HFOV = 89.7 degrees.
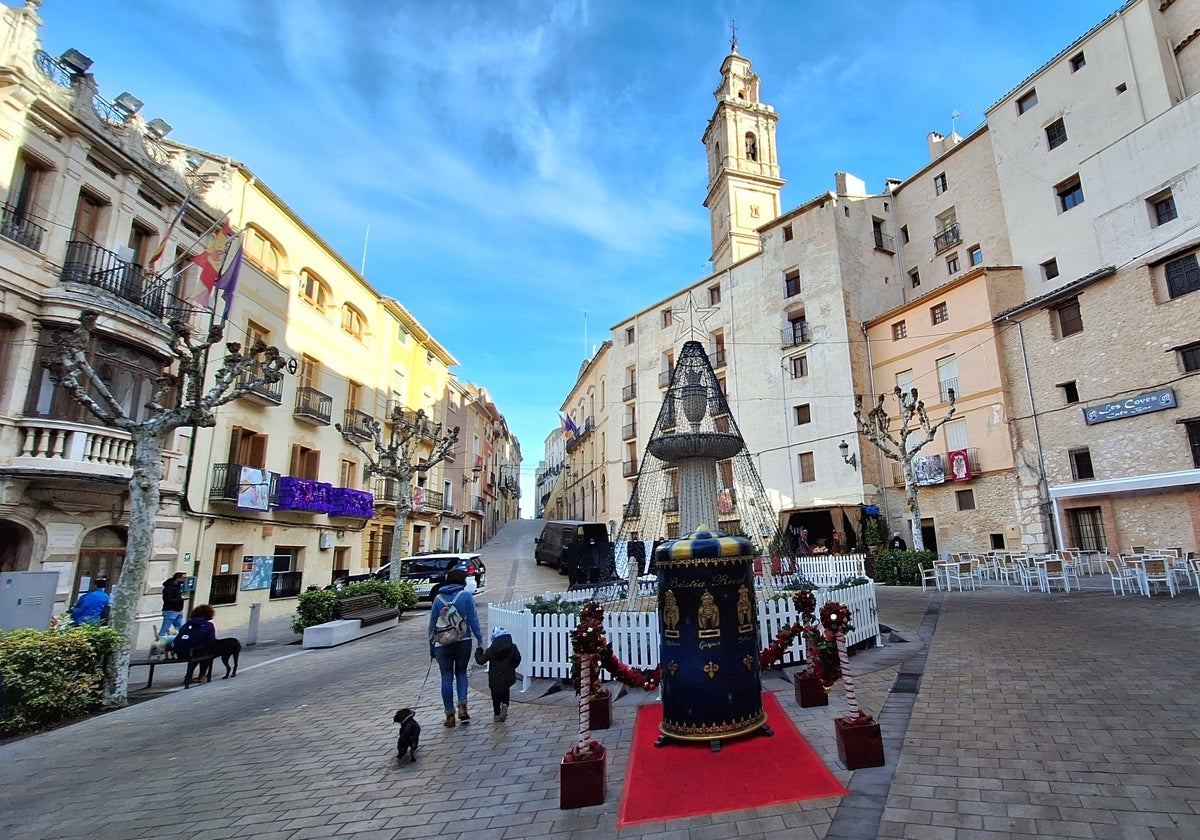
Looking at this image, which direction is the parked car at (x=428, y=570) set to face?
to the viewer's left

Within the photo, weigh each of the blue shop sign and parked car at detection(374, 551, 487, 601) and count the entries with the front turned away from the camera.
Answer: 0

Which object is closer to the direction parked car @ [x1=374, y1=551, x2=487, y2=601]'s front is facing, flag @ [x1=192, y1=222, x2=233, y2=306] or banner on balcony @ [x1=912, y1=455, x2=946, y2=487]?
the flag

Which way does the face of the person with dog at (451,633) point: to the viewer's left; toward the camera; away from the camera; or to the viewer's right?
away from the camera

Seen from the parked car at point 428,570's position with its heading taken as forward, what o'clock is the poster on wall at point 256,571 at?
The poster on wall is roughly at 11 o'clock from the parked car.

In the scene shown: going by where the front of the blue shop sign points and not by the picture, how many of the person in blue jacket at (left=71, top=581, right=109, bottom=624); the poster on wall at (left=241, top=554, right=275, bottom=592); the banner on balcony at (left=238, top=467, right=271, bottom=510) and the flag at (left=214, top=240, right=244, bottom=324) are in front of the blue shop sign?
4

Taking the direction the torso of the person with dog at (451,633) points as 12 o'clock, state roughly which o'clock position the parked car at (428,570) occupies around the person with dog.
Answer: The parked car is roughly at 12 o'clock from the person with dog.

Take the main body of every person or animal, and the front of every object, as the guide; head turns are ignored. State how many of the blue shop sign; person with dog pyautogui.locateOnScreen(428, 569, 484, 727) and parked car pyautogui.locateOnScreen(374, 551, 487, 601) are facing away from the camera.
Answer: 1

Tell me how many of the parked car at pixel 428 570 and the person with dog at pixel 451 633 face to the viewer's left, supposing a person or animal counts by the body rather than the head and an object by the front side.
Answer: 1

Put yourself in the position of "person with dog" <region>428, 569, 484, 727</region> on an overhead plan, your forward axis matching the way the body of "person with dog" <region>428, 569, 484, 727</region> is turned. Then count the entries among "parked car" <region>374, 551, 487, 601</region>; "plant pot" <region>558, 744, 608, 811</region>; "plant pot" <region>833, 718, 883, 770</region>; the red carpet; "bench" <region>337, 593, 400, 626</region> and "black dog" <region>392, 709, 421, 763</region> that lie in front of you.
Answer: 2

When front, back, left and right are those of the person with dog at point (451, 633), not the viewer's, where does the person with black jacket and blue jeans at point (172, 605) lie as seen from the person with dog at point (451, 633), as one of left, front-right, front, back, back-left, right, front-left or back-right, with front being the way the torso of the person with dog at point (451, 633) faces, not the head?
front-left

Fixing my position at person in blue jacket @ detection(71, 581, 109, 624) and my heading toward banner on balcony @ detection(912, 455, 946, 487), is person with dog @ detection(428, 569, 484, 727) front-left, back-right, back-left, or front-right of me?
front-right

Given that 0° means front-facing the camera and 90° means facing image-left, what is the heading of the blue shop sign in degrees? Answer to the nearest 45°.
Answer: approximately 45°

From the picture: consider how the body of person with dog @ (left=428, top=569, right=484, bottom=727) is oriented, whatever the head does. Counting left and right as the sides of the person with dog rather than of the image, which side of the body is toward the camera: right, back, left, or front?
back

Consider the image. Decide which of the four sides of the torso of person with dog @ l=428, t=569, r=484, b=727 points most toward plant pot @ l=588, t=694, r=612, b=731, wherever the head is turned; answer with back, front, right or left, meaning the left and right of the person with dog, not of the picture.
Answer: right

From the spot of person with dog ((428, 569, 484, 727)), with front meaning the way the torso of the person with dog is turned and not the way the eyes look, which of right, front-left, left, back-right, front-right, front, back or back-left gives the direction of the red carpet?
back-right

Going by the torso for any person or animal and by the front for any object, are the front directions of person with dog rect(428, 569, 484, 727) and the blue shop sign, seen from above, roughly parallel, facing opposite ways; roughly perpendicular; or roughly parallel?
roughly perpendicular
